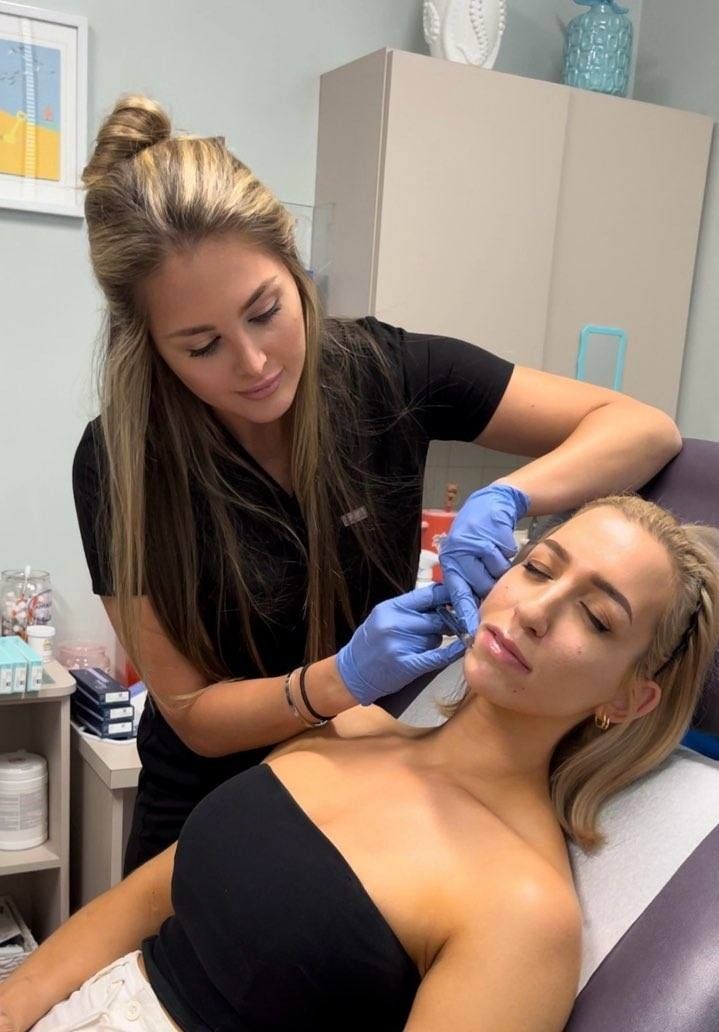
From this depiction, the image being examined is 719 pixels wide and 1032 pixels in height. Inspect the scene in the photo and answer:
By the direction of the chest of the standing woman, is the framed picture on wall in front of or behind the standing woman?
behind

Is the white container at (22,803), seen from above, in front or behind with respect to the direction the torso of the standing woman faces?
behind

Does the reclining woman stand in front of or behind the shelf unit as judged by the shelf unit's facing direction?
in front

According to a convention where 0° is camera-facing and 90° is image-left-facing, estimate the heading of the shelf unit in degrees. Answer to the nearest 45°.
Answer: approximately 0°

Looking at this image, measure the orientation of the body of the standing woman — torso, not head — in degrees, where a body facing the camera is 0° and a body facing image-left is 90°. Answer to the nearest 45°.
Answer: approximately 315°

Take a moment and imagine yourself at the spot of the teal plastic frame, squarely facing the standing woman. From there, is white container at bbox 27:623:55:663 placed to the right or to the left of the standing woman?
right
